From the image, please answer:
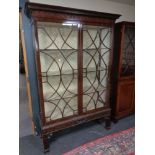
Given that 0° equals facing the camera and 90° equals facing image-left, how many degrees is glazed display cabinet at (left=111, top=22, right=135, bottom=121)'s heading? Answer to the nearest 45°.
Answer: approximately 315°

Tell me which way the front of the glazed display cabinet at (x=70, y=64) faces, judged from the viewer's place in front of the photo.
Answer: facing the viewer and to the right of the viewer

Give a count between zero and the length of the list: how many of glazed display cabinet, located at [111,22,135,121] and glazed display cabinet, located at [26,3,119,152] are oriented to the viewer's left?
0

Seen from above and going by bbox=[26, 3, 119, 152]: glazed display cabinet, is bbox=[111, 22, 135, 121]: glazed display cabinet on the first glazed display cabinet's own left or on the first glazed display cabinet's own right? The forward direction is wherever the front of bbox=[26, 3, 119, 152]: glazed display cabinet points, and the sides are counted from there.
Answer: on the first glazed display cabinet's own left

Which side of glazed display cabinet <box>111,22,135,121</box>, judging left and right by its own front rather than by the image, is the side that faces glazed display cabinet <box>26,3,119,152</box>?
right
